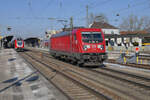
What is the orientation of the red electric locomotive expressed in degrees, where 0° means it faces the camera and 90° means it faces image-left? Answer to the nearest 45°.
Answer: approximately 315°
